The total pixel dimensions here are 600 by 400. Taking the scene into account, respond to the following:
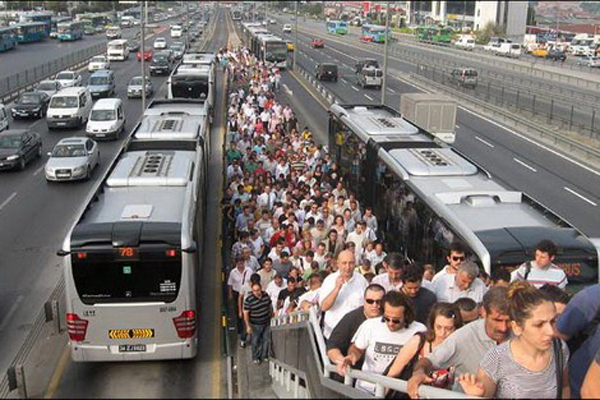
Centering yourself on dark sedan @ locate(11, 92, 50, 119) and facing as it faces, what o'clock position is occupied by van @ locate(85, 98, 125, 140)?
The van is roughly at 10 o'clock from the dark sedan.

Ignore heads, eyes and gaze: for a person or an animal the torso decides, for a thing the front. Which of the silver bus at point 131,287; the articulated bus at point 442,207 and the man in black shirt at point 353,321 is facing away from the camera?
the silver bus

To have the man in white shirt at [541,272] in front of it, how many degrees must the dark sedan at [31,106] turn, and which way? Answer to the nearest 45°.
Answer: approximately 45° to its left

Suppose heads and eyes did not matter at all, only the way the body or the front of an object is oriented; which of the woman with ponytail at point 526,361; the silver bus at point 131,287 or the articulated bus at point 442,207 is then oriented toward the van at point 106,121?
the silver bus

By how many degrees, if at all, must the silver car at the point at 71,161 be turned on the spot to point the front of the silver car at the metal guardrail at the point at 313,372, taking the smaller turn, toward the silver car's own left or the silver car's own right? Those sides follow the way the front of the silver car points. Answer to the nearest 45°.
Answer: approximately 45° to the silver car's own left

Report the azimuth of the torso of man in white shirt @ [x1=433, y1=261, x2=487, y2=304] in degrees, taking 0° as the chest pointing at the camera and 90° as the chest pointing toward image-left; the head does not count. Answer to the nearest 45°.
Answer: approximately 0°

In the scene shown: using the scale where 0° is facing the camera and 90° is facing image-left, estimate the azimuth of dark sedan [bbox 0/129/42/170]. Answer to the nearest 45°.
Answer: approximately 45°

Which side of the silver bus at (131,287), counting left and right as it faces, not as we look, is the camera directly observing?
back

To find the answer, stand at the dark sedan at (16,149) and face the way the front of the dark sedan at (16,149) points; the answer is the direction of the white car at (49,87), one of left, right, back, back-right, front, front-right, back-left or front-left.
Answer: back-right

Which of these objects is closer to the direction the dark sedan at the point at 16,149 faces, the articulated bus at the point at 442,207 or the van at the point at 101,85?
the articulated bus
